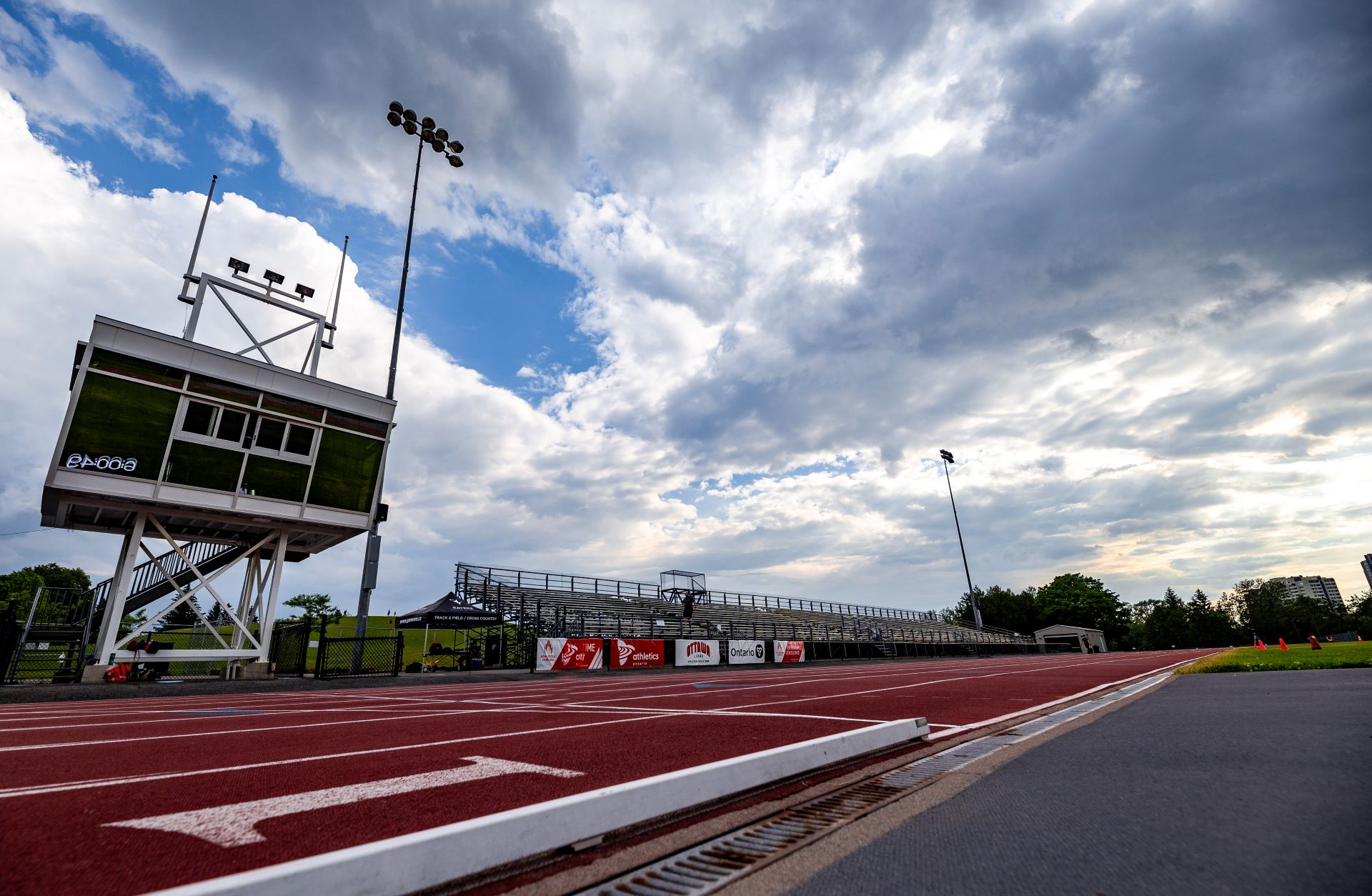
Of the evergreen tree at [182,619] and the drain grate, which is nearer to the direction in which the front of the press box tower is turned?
the drain grate

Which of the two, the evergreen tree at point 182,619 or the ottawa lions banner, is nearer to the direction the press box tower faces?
the ottawa lions banner

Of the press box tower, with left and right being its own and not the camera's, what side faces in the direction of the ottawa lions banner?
left

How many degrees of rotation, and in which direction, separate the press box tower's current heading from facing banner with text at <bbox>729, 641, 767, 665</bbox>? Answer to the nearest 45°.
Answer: approximately 90° to its left

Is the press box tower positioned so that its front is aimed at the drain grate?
yes

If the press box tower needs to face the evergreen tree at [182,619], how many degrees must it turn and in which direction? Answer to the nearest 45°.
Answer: approximately 180°

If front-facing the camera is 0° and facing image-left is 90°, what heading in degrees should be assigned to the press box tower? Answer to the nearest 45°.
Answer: approximately 0°

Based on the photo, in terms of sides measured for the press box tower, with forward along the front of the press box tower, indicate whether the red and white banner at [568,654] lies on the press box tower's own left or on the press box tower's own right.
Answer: on the press box tower's own left

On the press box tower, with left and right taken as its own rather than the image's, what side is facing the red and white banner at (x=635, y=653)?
left

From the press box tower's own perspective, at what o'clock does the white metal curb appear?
The white metal curb is roughly at 12 o'clock from the press box tower.

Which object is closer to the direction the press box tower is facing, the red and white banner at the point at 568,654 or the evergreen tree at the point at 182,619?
the red and white banner

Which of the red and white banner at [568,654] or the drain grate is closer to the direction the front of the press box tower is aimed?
the drain grate
